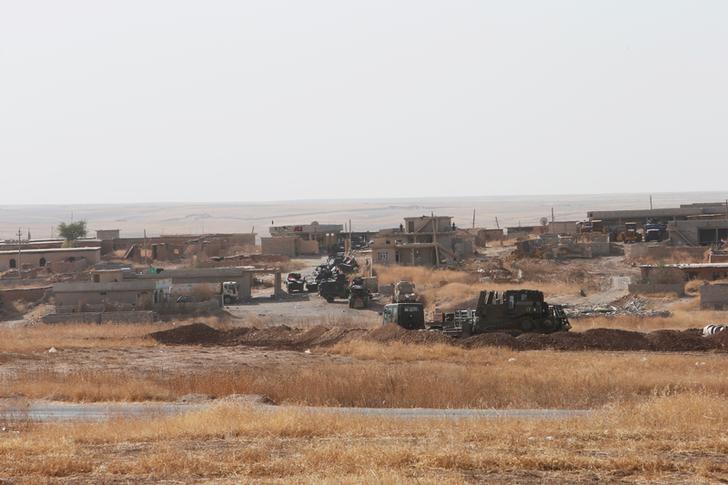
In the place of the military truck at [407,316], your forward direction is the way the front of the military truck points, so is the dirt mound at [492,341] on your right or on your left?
on your left

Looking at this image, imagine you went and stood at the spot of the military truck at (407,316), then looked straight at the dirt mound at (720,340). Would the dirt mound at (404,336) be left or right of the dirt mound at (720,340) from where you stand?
right

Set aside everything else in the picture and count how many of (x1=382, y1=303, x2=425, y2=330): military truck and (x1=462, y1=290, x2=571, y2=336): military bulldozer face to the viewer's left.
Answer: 1

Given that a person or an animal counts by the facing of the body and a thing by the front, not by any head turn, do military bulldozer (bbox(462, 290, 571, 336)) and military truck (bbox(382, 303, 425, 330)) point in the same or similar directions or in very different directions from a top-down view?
very different directions
